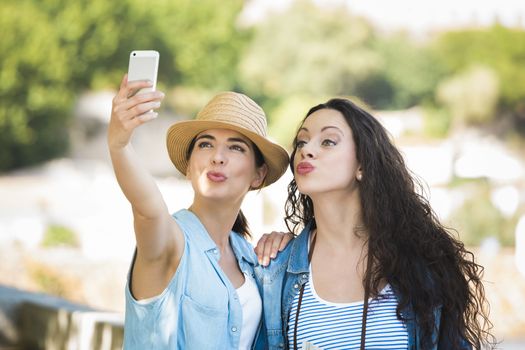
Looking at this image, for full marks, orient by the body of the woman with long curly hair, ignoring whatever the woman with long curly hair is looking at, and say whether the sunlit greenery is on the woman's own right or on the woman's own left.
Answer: on the woman's own right

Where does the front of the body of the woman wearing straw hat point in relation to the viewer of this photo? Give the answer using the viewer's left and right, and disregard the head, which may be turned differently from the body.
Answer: facing the viewer and to the right of the viewer

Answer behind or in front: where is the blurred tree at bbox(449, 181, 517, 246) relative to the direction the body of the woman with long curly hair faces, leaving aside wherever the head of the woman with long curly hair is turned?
behind

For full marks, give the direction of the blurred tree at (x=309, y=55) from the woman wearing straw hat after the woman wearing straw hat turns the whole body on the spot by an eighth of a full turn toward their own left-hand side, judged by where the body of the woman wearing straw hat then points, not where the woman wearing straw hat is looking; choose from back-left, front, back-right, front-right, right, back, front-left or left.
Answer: left

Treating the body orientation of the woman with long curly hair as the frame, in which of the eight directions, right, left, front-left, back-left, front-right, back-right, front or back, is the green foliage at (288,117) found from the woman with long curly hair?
back-right

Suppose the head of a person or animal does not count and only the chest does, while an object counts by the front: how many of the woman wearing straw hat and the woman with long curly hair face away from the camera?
0

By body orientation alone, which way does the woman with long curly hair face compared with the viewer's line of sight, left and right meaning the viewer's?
facing the viewer and to the left of the viewer

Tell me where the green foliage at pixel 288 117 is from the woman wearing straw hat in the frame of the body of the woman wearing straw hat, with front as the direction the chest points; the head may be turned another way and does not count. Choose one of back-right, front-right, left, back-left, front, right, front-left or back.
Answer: back-left

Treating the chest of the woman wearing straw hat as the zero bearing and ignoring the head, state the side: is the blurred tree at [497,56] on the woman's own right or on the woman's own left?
on the woman's own left

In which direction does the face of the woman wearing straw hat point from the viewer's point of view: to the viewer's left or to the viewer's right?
to the viewer's left

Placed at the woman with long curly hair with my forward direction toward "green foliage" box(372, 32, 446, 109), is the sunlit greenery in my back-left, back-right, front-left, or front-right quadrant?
front-left

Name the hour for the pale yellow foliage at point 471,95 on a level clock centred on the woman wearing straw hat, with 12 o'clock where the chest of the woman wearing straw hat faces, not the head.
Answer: The pale yellow foliage is roughly at 8 o'clock from the woman wearing straw hat.

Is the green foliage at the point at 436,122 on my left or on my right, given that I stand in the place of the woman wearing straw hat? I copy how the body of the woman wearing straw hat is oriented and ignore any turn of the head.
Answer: on my left

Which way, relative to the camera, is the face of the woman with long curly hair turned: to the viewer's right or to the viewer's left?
to the viewer's left
